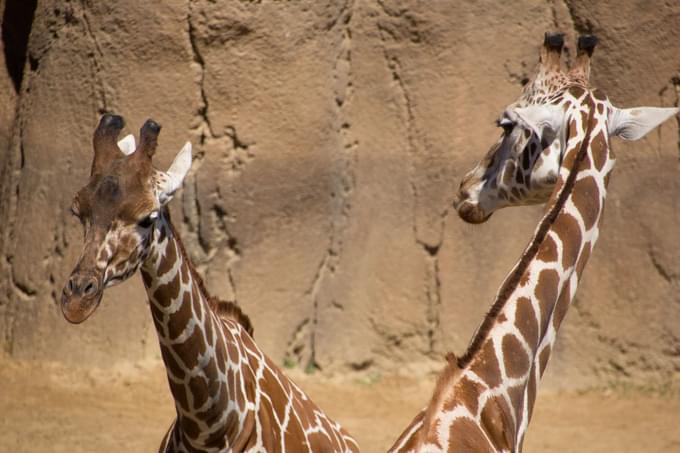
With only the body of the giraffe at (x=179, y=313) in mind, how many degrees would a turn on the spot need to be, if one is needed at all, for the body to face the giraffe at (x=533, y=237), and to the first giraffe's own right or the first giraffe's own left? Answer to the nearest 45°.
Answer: approximately 135° to the first giraffe's own left

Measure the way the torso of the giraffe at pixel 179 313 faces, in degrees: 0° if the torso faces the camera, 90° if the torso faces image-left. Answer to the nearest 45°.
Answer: approximately 45°
